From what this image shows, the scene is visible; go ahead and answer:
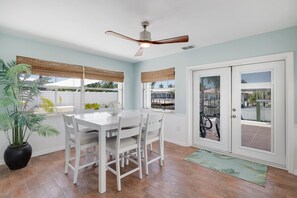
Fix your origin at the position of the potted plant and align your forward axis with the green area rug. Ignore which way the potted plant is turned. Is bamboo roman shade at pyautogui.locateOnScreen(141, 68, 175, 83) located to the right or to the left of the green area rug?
left

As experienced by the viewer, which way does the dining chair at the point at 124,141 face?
facing away from the viewer and to the left of the viewer

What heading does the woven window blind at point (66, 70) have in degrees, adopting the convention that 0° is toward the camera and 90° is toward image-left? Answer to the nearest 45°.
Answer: approximately 315°

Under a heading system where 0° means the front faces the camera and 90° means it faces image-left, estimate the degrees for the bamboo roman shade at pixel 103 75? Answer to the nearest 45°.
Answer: approximately 315°

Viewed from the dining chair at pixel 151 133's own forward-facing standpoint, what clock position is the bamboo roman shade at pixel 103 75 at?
The bamboo roman shade is roughly at 12 o'clock from the dining chair.

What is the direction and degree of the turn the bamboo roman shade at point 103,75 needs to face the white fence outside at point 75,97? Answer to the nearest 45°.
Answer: approximately 135° to its right

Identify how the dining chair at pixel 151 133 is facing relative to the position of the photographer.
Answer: facing away from the viewer and to the left of the viewer

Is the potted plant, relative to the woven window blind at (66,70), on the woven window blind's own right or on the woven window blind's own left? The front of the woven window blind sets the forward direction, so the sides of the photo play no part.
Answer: on the woven window blind's own right

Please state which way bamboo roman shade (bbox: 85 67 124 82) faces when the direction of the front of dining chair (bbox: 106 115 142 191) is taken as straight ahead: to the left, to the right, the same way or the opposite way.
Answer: the opposite way

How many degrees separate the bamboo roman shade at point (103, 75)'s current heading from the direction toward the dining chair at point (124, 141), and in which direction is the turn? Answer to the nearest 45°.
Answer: approximately 45° to its right

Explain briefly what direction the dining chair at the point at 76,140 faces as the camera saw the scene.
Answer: facing away from the viewer and to the right of the viewer

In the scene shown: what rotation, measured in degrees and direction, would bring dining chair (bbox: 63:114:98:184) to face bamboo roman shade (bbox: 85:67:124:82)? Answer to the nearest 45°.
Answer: approximately 45° to its left
